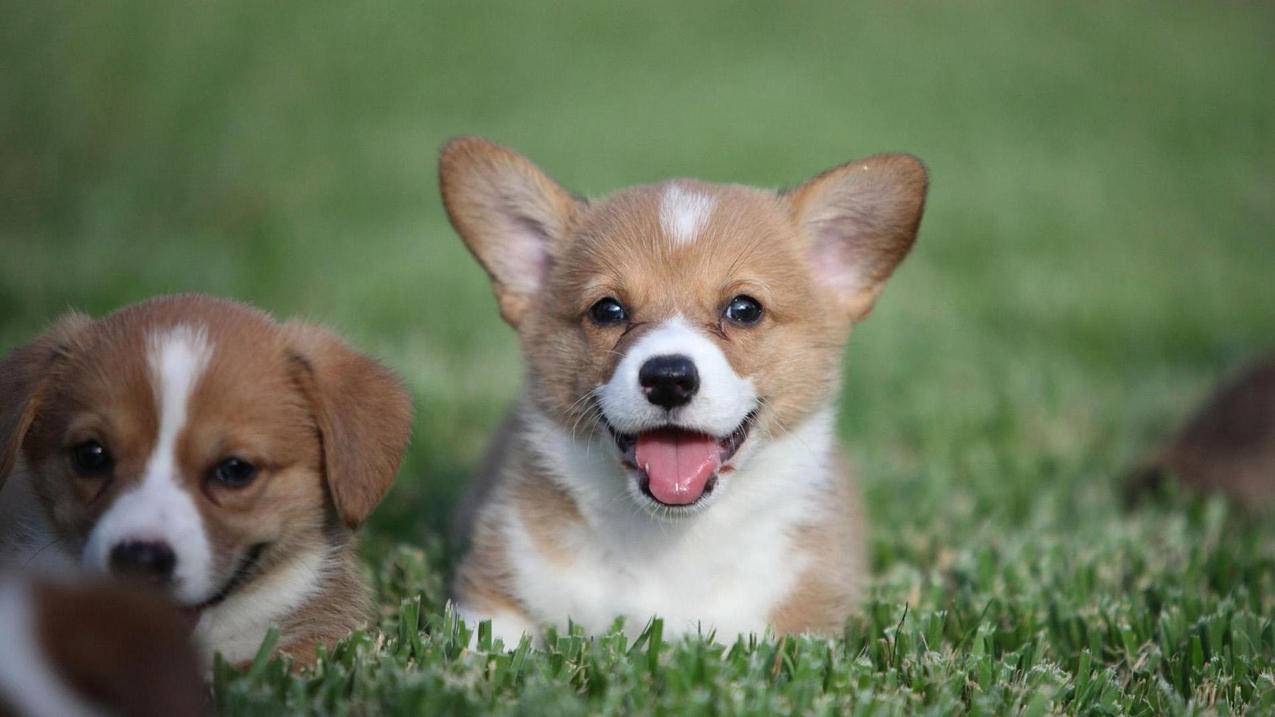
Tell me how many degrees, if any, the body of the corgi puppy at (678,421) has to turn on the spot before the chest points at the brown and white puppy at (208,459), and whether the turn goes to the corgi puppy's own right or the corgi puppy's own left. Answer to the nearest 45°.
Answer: approximately 45° to the corgi puppy's own right

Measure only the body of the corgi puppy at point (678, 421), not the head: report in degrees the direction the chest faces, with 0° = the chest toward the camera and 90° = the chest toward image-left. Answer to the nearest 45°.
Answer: approximately 0°

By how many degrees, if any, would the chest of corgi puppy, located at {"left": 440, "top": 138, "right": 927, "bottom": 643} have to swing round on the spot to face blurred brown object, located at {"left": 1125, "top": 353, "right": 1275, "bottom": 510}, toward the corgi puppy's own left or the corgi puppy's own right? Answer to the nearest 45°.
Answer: approximately 135° to the corgi puppy's own left

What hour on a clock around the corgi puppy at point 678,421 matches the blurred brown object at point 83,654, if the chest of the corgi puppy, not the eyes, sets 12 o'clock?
The blurred brown object is roughly at 1 o'clock from the corgi puppy.

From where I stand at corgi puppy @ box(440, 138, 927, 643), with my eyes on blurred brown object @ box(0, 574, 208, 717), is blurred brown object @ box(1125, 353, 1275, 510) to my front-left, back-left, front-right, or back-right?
back-left

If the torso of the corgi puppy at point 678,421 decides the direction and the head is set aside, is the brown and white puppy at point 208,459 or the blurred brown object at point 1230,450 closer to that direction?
the brown and white puppy

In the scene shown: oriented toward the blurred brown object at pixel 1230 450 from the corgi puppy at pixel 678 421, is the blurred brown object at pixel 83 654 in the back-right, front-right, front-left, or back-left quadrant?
back-right
